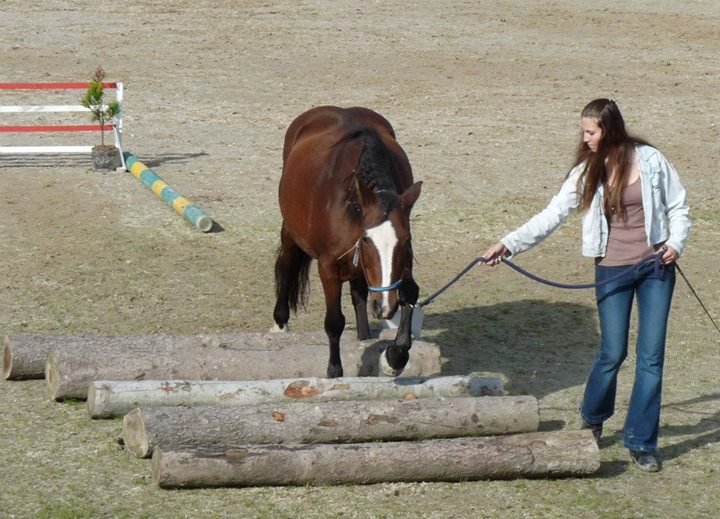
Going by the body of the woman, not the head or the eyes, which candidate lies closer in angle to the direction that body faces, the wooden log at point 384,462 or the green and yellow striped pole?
the wooden log

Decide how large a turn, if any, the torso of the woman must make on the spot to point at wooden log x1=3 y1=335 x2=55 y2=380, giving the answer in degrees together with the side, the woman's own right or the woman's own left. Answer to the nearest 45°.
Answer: approximately 90° to the woman's own right

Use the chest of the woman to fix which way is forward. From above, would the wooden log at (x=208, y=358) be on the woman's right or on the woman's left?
on the woman's right

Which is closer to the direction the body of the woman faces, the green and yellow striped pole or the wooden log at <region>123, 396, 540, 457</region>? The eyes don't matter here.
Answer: the wooden log

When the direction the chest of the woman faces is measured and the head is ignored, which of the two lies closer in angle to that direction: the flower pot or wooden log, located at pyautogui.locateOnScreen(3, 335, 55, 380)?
the wooden log

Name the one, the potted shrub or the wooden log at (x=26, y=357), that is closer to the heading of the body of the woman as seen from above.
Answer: the wooden log

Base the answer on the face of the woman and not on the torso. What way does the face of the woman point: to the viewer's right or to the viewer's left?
to the viewer's left
